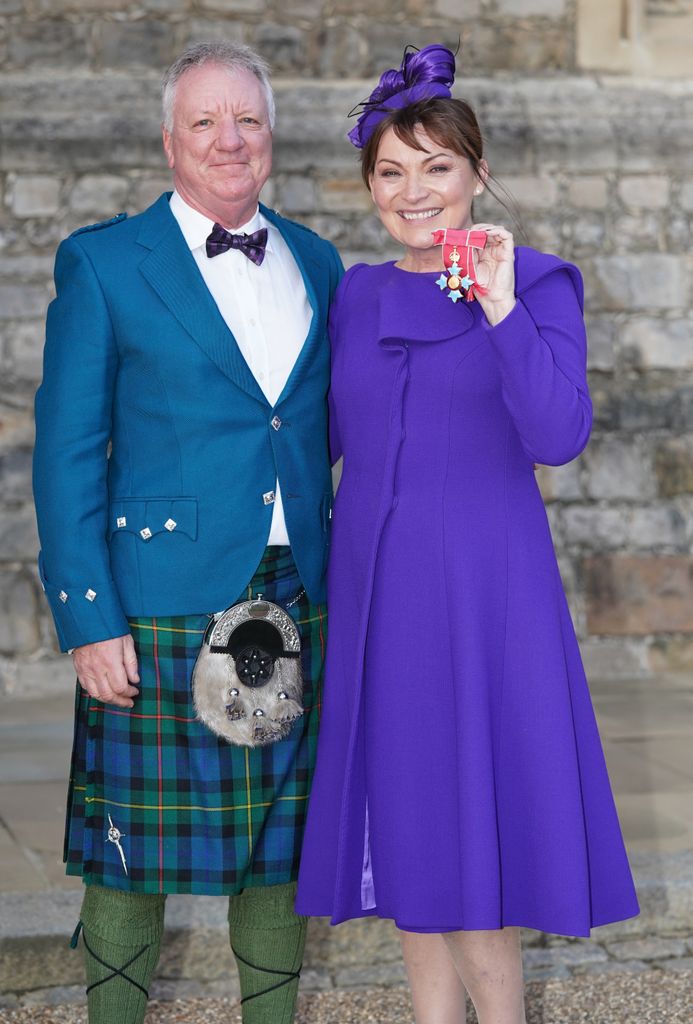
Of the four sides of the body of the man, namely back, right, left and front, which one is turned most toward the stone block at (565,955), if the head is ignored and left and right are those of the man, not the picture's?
left

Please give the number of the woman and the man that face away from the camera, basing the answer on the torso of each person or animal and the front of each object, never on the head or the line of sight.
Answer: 0

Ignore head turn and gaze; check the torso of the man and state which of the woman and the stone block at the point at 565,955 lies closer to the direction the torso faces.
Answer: the woman

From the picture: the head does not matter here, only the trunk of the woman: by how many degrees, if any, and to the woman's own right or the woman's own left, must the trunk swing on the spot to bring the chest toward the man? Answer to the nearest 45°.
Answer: approximately 45° to the woman's own right

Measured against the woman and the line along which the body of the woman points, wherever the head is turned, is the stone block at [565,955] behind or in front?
behind

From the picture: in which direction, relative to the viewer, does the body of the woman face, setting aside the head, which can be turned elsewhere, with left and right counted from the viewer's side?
facing the viewer and to the left of the viewer
